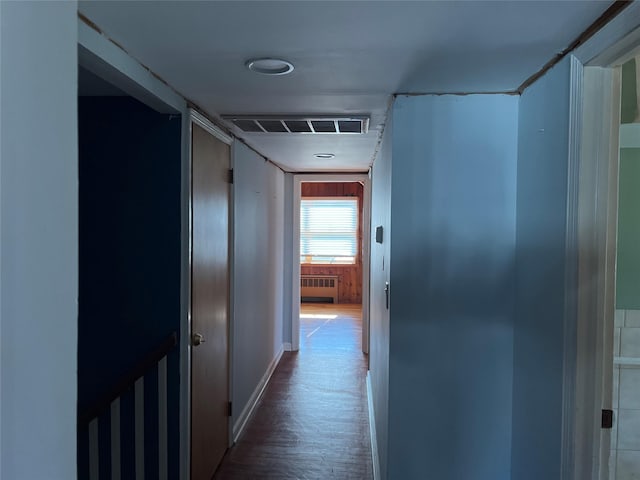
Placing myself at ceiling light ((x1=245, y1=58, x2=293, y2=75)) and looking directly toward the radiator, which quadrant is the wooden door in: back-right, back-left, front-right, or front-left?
front-left

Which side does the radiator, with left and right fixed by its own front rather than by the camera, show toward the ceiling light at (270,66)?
front

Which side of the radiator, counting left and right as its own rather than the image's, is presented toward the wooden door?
front

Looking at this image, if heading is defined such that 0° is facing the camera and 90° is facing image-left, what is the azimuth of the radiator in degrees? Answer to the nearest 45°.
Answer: approximately 0°
